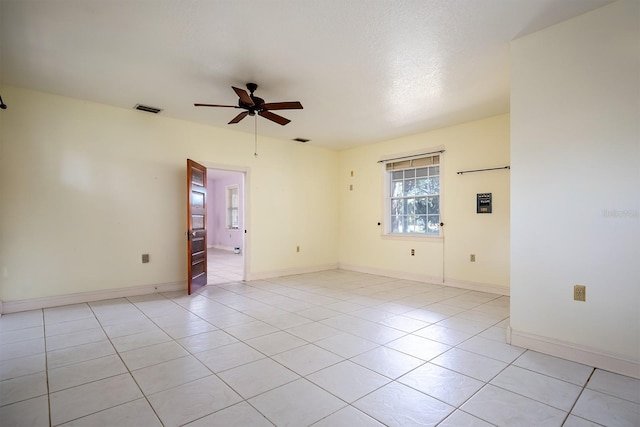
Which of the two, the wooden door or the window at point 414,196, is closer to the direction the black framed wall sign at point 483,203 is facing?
the wooden door

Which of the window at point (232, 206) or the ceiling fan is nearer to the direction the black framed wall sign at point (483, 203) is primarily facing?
the ceiling fan

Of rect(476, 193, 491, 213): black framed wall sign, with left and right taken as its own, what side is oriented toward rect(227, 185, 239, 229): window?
right

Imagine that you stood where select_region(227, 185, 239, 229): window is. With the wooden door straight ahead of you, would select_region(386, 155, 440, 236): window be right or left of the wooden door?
left

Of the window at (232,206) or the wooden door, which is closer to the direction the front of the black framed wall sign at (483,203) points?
the wooden door

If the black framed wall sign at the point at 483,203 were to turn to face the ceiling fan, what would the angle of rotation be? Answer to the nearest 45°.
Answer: approximately 45° to its right

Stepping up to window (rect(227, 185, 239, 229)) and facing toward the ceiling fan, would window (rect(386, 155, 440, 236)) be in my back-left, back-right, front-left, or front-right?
front-left

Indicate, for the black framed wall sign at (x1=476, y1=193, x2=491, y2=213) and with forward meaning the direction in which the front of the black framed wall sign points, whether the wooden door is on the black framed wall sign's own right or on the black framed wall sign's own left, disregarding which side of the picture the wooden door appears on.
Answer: on the black framed wall sign's own right

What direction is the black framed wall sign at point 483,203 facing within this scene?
toward the camera

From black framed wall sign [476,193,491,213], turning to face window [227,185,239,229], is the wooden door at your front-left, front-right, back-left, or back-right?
front-left
